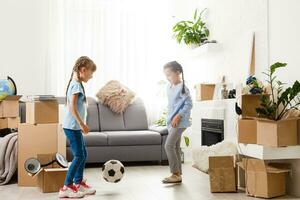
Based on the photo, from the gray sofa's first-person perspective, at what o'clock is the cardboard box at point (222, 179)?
The cardboard box is roughly at 11 o'clock from the gray sofa.

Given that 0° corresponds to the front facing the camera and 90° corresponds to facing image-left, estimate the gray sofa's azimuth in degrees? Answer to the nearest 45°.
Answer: approximately 0°

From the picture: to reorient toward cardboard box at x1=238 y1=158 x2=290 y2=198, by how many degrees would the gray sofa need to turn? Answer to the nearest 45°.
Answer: approximately 45° to its left

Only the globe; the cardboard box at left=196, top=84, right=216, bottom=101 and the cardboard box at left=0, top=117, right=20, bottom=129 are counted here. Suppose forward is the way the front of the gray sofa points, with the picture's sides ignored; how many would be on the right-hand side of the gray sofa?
2

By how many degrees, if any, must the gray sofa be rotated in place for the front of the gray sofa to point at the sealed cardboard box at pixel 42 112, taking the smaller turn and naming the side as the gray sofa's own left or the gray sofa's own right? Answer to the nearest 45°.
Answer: approximately 45° to the gray sofa's own right

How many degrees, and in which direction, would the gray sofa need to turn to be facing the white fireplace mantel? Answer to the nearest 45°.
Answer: approximately 45° to its left

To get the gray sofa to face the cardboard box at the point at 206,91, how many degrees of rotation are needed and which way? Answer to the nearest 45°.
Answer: approximately 90° to its left

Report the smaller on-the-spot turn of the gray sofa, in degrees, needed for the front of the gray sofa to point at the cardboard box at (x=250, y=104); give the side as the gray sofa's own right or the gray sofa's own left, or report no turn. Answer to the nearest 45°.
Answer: approximately 45° to the gray sofa's own left
